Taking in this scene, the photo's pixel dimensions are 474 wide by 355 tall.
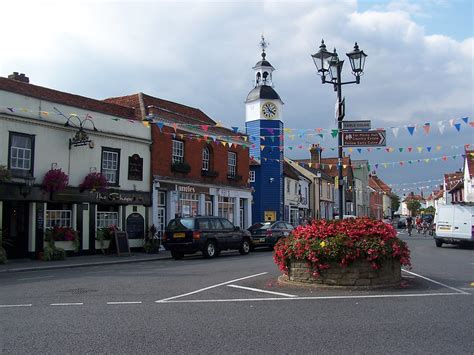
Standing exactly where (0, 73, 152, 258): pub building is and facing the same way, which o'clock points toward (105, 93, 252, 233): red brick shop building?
(105, 93, 252, 233): red brick shop building is roughly at 9 o'clock from (0, 73, 152, 258): pub building.

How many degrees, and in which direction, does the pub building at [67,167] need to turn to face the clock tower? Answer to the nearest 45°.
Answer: approximately 90° to its left

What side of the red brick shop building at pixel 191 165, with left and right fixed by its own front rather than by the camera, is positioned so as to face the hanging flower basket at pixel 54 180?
right

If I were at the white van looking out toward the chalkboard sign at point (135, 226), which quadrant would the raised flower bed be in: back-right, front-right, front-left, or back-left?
front-left

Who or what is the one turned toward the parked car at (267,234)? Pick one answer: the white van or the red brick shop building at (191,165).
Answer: the red brick shop building

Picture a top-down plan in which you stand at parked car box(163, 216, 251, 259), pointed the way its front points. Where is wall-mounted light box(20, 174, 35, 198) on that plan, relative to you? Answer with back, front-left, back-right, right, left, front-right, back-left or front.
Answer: back-left

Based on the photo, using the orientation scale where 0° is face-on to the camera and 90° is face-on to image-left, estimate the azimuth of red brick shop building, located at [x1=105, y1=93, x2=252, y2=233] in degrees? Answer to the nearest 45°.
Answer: approximately 315°

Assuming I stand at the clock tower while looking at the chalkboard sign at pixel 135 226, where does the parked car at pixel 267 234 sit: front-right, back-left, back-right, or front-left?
front-left

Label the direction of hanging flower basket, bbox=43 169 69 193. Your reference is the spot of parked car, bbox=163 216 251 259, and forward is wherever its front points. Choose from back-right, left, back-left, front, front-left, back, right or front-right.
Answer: back-left

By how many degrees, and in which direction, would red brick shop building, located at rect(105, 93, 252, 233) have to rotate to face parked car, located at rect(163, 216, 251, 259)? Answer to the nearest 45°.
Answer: approximately 45° to its right

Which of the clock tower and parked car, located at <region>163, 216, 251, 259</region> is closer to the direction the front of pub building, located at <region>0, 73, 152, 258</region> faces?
the parked car

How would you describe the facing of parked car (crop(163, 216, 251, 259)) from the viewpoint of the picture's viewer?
facing away from the viewer and to the right of the viewer

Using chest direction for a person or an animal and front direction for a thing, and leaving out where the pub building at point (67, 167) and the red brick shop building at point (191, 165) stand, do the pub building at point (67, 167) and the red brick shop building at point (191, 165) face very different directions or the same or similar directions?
same or similar directions

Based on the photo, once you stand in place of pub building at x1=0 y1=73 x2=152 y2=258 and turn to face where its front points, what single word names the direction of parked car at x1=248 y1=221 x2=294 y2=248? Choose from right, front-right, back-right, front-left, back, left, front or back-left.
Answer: front-left
